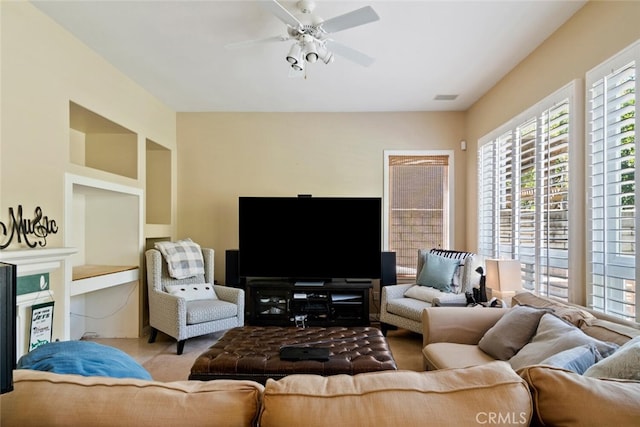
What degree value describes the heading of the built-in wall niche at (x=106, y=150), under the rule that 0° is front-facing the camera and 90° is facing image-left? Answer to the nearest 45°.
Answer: approximately 315°

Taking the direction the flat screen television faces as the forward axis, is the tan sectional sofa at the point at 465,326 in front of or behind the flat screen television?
in front

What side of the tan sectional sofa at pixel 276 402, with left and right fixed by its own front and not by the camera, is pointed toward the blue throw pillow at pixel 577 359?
right

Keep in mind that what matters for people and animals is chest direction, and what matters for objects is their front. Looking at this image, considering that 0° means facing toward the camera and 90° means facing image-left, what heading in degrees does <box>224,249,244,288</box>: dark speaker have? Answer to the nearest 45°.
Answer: approximately 0°

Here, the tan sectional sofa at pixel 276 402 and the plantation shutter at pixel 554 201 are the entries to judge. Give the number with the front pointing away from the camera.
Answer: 1

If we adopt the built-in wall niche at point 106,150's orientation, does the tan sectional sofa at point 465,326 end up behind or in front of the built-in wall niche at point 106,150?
in front

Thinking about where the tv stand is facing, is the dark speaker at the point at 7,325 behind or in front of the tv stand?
in front

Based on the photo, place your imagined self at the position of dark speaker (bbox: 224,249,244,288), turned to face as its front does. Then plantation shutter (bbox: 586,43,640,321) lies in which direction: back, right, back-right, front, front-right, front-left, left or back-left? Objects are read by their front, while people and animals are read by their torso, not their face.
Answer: front-left

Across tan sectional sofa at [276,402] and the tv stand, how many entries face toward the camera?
1

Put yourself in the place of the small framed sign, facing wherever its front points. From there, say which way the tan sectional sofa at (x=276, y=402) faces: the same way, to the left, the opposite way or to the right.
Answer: to the left

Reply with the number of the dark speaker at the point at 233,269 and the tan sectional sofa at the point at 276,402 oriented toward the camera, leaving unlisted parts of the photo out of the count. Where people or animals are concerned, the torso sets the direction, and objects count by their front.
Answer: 1

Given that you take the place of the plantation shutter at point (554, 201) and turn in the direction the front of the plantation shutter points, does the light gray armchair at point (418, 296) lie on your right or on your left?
on your right

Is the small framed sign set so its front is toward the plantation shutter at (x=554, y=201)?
yes

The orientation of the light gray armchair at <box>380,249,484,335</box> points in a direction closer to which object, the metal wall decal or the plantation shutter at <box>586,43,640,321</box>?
the metal wall decal
